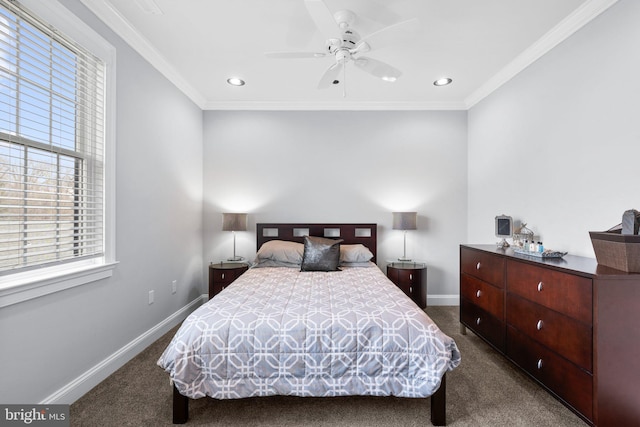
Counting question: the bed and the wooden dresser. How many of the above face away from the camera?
0

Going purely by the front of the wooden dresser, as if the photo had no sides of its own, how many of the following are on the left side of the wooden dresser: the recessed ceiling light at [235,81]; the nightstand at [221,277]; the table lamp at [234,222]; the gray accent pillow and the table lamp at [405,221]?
0

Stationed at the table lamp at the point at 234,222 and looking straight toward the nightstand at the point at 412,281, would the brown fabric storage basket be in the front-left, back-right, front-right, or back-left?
front-right

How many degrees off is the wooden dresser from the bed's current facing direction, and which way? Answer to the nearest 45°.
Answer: approximately 90° to its left

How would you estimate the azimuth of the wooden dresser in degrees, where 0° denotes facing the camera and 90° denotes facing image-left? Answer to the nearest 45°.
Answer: approximately 45°

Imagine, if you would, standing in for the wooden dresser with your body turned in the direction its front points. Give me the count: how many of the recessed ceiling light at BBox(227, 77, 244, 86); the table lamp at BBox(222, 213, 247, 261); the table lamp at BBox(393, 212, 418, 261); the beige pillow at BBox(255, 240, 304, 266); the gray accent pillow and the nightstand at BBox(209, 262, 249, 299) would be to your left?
0

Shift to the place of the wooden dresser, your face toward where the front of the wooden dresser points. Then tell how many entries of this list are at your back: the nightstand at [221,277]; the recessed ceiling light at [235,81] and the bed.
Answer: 0

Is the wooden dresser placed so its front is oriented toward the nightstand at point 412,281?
no

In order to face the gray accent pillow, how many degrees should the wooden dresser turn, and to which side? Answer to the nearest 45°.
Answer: approximately 45° to its right

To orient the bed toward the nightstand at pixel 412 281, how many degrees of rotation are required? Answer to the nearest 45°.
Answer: approximately 135° to its left

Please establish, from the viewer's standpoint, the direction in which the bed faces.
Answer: facing the viewer

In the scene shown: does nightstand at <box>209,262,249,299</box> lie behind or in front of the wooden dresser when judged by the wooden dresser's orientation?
in front

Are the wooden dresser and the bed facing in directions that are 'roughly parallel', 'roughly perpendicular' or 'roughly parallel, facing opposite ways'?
roughly perpendicular
